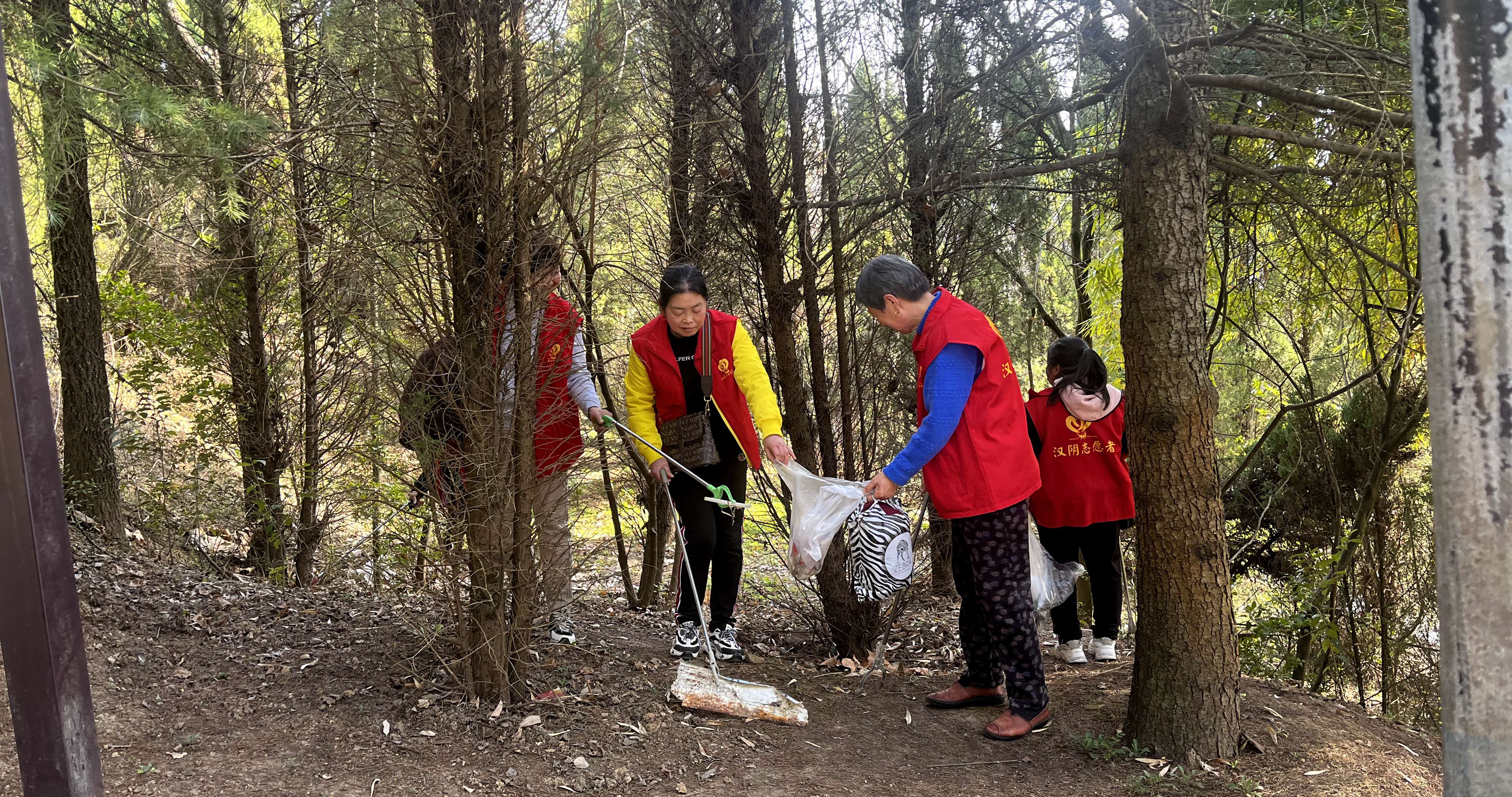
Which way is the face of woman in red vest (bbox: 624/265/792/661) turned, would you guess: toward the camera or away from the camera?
toward the camera

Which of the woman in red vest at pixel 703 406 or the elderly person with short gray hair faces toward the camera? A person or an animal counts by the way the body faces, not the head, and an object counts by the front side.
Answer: the woman in red vest

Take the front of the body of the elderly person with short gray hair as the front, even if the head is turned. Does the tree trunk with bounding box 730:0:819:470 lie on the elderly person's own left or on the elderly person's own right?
on the elderly person's own right

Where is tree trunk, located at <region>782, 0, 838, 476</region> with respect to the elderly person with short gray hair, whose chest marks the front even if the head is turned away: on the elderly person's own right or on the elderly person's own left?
on the elderly person's own right

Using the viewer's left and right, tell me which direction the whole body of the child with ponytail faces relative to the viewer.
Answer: facing away from the viewer

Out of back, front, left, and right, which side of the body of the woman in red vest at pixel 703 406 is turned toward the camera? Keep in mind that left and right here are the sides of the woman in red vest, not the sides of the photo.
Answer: front

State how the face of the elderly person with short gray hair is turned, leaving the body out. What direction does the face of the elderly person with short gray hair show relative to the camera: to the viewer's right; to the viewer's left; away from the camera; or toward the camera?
to the viewer's left

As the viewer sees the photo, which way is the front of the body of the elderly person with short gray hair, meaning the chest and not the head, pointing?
to the viewer's left

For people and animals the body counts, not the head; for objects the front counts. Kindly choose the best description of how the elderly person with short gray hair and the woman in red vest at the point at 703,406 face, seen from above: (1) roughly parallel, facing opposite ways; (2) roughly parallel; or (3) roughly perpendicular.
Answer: roughly perpendicular

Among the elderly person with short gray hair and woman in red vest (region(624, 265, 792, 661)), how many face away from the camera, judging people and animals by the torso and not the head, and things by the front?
0
